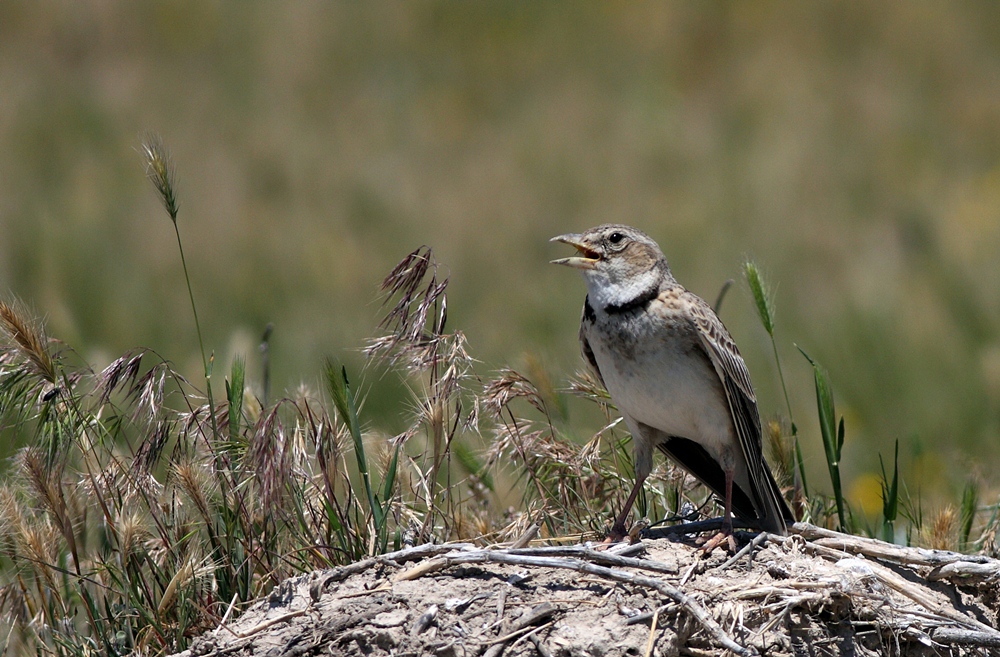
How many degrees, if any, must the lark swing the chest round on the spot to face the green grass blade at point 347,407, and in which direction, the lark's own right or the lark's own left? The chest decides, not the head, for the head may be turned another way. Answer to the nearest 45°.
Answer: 0° — it already faces it

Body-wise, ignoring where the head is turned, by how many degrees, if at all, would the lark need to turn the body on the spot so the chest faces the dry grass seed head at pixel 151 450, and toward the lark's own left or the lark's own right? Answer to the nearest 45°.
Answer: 0° — it already faces it

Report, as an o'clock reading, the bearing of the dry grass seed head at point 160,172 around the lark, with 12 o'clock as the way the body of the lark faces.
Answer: The dry grass seed head is roughly at 1 o'clock from the lark.

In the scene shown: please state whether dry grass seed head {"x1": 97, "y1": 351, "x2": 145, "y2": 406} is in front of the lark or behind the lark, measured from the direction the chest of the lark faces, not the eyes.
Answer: in front

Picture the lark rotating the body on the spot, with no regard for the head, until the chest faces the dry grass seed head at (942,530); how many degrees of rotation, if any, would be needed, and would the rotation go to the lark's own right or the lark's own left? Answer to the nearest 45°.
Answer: approximately 135° to the lark's own left

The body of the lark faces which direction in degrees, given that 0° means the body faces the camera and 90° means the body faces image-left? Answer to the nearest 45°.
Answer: approximately 45°

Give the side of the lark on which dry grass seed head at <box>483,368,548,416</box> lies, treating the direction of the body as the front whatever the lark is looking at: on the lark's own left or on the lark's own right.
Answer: on the lark's own right

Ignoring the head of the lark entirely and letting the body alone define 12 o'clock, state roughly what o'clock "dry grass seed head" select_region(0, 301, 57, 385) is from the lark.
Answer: The dry grass seed head is roughly at 1 o'clock from the lark.

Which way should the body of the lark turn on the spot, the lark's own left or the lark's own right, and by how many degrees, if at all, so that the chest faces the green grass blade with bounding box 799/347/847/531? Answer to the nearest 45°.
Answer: approximately 135° to the lark's own left

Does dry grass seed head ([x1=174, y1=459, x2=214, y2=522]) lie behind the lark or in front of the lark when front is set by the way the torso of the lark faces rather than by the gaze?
in front
